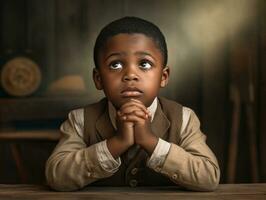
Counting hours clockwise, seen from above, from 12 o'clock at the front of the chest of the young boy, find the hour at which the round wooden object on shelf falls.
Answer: The round wooden object on shelf is roughly at 5 o'clock from the young boy.

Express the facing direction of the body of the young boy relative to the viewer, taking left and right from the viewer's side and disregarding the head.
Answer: facing the viewer

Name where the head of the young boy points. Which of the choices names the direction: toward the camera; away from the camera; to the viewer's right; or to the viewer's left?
toward the camera

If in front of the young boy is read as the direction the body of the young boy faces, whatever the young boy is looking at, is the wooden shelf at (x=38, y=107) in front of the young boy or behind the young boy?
behind

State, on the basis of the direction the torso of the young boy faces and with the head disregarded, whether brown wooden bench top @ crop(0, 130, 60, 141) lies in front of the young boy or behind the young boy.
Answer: behind
